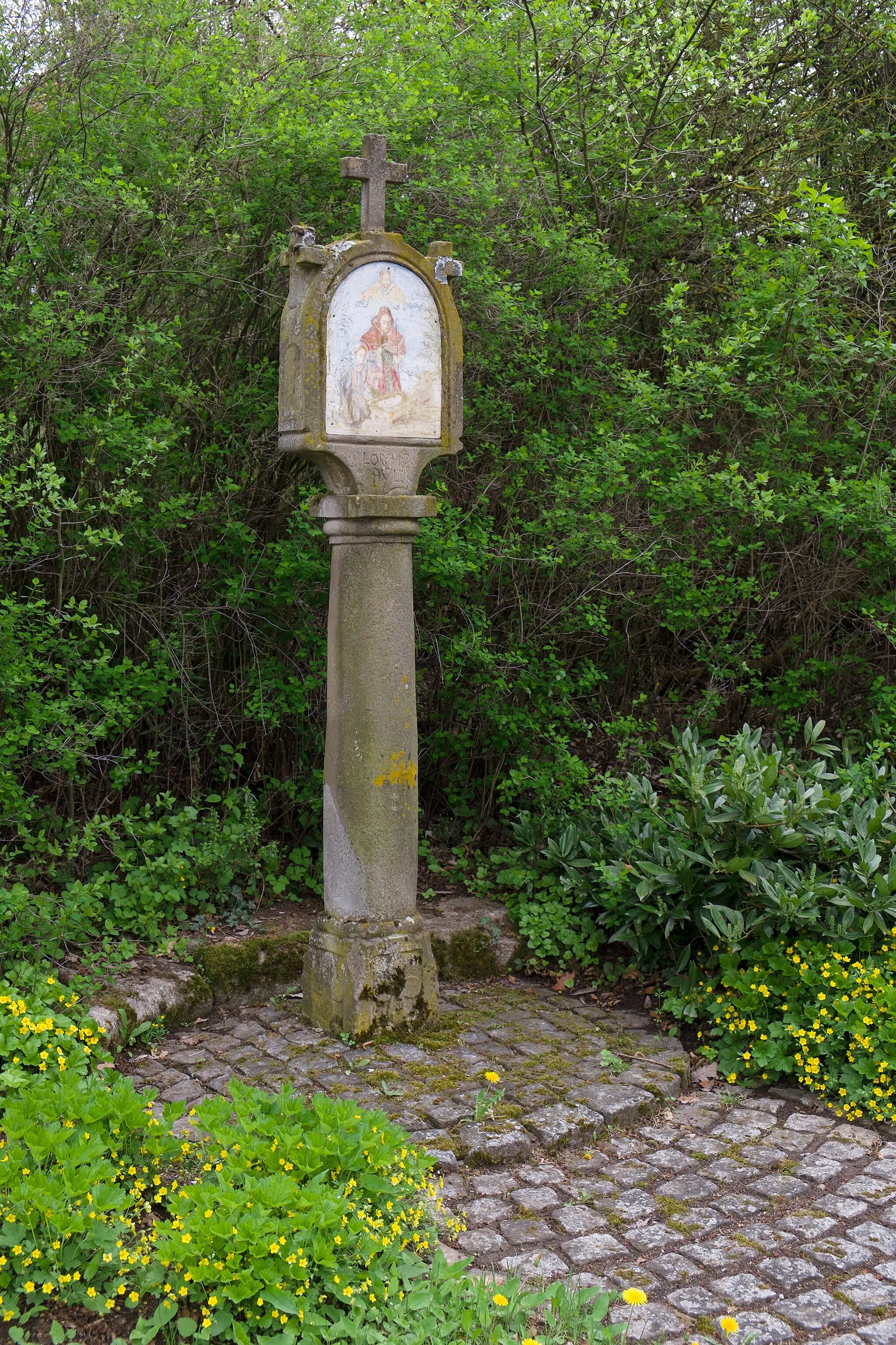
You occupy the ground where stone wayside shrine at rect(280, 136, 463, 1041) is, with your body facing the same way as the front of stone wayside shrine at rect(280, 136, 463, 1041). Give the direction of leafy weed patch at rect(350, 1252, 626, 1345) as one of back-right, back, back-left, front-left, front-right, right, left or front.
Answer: front-right

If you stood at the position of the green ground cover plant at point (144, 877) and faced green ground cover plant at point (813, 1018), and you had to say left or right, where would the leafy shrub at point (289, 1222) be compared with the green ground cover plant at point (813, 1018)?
right

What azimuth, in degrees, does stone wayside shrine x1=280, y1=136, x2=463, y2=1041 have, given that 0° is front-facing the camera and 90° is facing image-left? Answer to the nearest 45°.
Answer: approximately 315°

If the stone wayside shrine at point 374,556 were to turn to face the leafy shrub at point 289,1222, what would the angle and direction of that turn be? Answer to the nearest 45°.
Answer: approximately 45° to its right

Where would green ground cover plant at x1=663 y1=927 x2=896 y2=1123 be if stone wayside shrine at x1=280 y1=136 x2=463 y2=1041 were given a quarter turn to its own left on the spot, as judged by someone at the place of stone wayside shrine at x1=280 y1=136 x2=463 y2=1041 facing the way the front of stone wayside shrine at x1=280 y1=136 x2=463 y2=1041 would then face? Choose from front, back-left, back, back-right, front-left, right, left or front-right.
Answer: front-right
